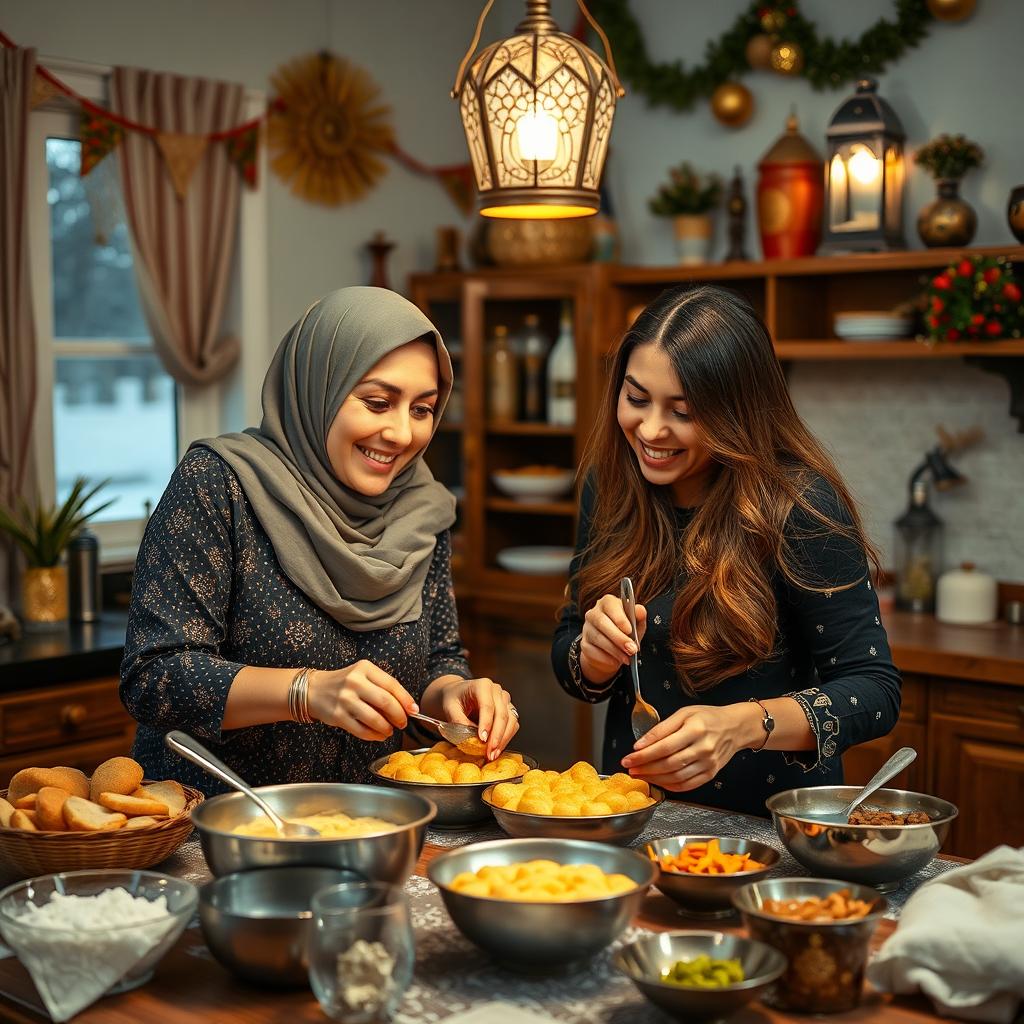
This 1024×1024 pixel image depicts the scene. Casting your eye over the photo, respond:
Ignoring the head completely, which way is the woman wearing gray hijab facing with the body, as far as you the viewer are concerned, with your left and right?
facing the viewer and to the right of the viewer

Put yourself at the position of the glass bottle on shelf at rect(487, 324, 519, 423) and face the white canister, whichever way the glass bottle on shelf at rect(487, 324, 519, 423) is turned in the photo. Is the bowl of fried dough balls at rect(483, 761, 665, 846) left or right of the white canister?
right

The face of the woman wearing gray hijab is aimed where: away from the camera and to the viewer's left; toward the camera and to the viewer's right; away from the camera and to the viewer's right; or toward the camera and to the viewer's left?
toward the camera and to the viewer's right

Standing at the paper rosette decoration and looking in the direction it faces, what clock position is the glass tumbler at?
The glass tumbler is roughly at 12 o'clock from the paper rosette decoration.

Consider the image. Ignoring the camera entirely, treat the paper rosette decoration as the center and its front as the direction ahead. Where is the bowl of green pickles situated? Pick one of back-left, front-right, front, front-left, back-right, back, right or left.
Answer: front

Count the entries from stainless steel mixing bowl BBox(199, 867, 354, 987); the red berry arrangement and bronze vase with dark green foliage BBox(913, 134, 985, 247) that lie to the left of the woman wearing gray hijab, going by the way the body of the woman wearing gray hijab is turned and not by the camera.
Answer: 2

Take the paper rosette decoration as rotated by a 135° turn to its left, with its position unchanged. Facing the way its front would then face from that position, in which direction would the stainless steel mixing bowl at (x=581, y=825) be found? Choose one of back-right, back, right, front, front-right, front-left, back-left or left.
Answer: back-right

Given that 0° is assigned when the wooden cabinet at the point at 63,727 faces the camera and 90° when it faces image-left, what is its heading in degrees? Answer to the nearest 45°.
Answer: approximately 315°

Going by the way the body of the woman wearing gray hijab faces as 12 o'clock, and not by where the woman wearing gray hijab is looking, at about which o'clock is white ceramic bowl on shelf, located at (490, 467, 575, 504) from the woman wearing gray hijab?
The white ceramic bowl on shelf is roughly at 8 o'clock from the woman wearing gray hijab.

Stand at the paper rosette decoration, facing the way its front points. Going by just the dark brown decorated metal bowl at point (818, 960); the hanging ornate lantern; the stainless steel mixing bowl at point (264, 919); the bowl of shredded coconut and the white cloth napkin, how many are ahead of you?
5

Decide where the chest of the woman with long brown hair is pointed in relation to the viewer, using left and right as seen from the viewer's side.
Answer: facing the viewer and to the left of the viewer

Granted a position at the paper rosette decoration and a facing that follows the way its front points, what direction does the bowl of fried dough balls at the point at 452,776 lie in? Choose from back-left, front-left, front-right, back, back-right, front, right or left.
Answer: front

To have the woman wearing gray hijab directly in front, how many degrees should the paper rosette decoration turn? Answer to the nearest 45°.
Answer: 0° — it already faces them

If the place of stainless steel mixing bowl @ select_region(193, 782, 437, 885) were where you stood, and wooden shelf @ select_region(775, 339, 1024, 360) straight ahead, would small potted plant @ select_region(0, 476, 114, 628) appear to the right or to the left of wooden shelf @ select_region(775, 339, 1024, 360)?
left

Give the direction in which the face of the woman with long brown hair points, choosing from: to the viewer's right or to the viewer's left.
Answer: to the viewer's left

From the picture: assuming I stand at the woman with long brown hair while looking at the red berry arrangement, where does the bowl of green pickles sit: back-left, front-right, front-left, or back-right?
back-right

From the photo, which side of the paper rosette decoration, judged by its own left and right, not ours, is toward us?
front
